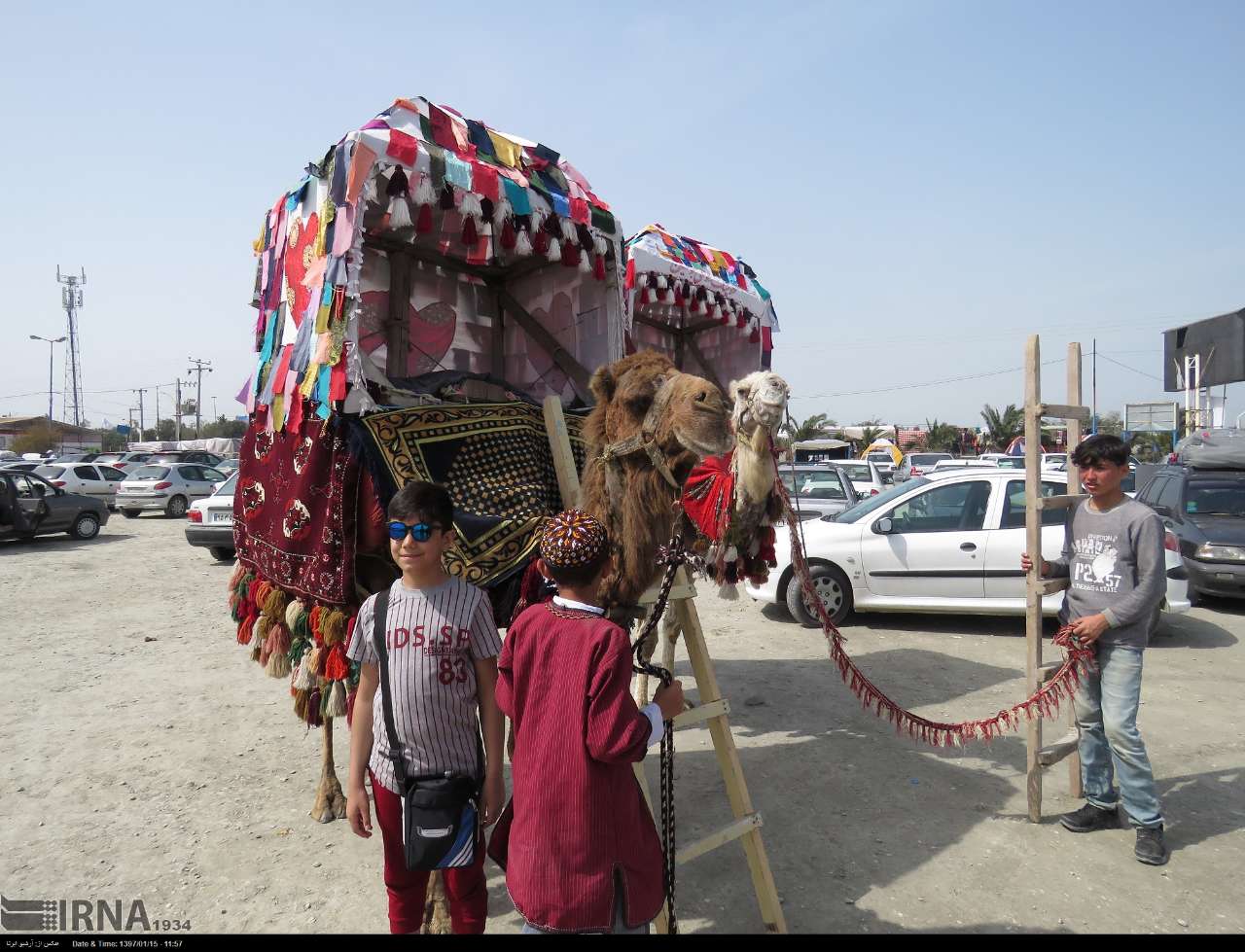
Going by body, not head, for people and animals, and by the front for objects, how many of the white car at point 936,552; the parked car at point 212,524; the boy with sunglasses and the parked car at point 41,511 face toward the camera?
1

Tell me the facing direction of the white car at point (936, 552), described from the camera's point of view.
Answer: facing to the left of the viewer

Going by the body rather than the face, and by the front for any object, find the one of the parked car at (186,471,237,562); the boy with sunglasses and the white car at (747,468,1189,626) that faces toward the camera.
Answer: the boy with sunglasses

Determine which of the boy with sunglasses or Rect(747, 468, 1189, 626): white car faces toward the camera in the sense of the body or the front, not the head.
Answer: the boy with sunglasses

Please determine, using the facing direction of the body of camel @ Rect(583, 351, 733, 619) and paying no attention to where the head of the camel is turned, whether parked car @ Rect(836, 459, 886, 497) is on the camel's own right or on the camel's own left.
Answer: on the camel's own left

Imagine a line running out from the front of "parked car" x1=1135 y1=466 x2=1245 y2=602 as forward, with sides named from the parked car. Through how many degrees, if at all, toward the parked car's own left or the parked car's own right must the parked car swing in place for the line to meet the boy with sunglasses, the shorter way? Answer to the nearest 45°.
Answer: approximately 45° to the parked car's own right

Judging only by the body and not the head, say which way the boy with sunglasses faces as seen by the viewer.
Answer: toward the camera

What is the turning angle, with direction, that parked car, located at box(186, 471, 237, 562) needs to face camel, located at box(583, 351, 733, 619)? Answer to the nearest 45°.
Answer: approximately 135° to its right

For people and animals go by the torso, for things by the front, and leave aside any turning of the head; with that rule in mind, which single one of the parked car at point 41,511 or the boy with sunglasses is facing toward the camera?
the boy with sunglasses

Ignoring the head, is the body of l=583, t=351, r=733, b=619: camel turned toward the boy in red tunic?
no

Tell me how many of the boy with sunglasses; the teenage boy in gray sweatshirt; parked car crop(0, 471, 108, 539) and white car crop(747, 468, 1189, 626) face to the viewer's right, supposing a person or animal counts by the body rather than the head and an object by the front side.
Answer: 1

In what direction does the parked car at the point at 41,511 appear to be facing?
to the viewer's right

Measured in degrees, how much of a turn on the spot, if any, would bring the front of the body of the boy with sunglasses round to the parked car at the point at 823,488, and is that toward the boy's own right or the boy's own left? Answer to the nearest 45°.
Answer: approximately 135° to the boy's own left

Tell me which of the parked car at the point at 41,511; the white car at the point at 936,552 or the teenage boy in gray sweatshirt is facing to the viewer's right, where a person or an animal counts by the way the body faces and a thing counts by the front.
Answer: the parked car
